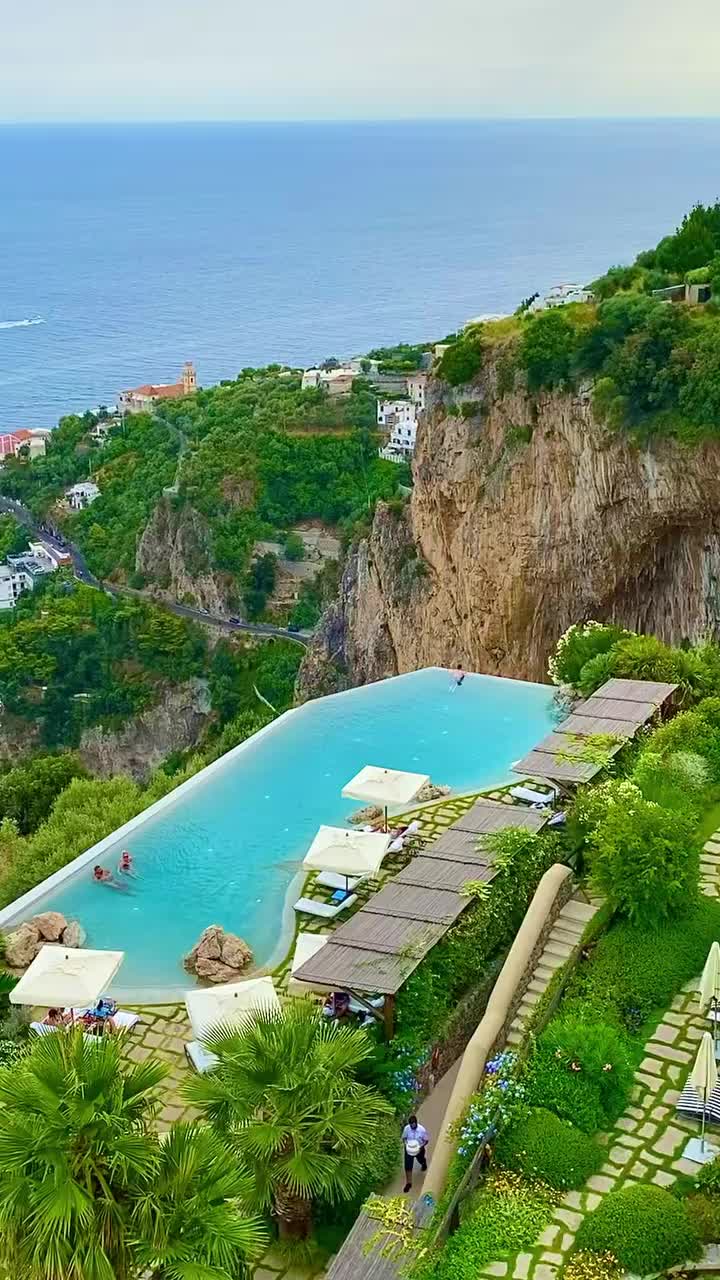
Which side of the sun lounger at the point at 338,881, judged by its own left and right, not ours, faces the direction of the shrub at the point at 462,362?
right

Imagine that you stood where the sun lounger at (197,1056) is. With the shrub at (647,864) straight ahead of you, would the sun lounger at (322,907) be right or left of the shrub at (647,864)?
left

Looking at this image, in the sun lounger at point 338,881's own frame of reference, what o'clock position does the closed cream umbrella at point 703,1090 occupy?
The closed cream umbrella is roughly at 8 o'clock from the sun lounger.

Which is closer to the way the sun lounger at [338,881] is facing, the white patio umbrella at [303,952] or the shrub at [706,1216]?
the white patio umbrella

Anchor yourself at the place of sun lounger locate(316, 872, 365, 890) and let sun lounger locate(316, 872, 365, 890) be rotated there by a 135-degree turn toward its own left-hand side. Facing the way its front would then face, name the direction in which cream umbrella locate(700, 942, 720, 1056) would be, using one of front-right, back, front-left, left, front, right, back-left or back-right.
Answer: front

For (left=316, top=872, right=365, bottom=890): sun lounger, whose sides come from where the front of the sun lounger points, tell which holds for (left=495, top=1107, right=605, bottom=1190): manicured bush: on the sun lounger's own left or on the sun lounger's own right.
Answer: on the sun lounger's own left

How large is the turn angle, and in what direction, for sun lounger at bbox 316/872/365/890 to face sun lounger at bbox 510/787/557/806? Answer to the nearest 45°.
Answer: approximately 135° to its right

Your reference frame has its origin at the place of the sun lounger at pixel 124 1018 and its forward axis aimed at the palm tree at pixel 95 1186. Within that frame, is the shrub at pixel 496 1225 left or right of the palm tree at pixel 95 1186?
left

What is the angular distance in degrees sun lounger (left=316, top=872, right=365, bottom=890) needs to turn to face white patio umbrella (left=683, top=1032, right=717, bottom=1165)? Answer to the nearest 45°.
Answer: approximately 135° to its left

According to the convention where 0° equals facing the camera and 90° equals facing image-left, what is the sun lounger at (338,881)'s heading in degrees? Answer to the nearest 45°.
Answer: approximately 90°

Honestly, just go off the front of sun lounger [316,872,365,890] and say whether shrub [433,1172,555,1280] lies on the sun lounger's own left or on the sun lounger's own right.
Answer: on the sun lounger's own left

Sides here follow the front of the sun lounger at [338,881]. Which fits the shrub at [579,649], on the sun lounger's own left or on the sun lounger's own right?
on the sun lounger's own right

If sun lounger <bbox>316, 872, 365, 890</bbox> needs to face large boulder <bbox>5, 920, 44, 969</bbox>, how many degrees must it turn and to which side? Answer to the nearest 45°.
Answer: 0° — it already faces it

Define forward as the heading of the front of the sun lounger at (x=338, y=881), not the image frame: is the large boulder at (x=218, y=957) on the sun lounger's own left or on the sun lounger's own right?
on the sun lounger's own left
